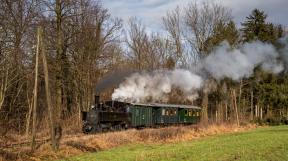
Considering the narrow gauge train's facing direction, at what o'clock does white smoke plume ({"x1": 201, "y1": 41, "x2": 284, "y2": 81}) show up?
The white smoke plume is roughly at 7 o'clock from the narrow gauge train.

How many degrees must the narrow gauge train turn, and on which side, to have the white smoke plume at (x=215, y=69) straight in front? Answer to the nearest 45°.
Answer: approximately 180°

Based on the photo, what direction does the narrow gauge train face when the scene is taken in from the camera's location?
facing the viewer and to the left of the viewer
